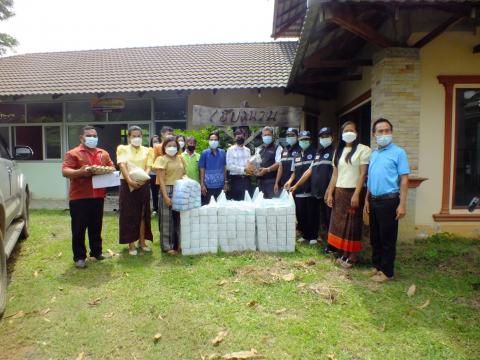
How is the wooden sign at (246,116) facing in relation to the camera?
toward the camera

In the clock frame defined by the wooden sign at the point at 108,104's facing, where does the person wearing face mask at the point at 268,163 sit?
The person wearing face mask is roughly at 11 o'clock from the wooden sign.

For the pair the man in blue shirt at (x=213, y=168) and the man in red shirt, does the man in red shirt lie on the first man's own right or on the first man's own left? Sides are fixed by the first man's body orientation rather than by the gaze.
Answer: on the first man's own right

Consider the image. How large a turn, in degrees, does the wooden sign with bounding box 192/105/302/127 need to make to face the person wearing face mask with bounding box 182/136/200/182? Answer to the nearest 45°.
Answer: approximately 45° to its right

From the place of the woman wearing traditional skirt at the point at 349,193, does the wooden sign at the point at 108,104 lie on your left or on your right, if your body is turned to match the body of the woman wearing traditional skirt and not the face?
on your right

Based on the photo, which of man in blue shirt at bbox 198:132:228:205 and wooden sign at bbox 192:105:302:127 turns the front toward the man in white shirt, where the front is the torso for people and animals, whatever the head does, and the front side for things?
the wooden sign

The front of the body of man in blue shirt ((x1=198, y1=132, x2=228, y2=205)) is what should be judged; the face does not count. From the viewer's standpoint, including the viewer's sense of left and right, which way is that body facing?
facing the viewer

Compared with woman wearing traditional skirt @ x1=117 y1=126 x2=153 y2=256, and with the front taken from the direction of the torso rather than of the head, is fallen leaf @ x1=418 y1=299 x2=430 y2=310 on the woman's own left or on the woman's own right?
on the woman's own left

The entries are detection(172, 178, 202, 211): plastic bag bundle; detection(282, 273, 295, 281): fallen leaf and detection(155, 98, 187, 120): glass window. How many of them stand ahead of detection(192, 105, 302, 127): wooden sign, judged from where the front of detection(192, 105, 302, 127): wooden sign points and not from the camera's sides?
2

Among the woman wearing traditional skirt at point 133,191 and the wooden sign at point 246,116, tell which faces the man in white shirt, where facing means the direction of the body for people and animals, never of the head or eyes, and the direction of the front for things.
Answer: the wooden sign

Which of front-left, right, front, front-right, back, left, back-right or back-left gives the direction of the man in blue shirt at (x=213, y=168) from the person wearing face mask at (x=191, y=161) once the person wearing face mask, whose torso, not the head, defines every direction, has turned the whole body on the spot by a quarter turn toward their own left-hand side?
front-right

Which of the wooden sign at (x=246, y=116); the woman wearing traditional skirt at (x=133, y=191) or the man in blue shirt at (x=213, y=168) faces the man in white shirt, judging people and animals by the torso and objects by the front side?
the wooden sign

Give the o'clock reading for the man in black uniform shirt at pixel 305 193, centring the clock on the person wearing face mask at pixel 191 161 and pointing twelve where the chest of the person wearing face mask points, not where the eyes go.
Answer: The man in black uniform shirt is roughly at 10 o'clock from the person wearing face mask.

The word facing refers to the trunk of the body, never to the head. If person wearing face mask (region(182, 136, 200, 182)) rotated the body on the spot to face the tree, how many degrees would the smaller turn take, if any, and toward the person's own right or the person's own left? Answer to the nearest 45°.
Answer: approximately 135° to the person's own right

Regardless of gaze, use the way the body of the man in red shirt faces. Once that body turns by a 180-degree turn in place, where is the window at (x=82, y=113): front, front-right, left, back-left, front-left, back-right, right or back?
front-right

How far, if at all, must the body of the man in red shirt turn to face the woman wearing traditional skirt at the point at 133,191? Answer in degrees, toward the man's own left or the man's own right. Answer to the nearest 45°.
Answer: approximately 45° to the man's own left
